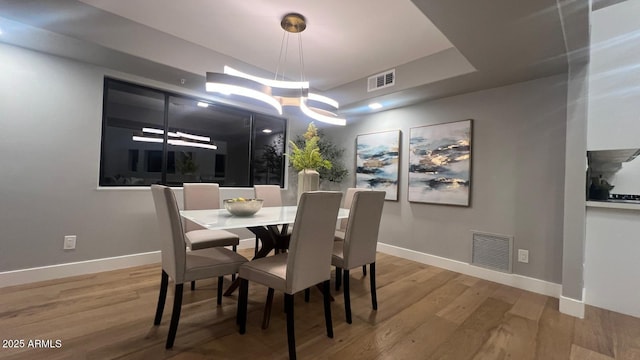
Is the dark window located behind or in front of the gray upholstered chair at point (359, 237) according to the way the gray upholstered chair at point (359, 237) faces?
in front

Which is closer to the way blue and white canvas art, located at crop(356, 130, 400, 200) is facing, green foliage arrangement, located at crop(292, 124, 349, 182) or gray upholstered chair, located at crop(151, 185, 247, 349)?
the gray upholstered chair

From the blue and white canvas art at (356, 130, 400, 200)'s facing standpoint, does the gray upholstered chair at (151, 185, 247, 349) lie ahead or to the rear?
ahead

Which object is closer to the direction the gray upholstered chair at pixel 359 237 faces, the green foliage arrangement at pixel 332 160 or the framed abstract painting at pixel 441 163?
the green foliage arrangement

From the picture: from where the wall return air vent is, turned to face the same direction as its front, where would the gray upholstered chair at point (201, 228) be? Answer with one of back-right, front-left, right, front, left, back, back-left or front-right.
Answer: front

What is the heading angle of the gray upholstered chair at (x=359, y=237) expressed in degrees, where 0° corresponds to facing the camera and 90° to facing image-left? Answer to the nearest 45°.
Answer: approximately 135°

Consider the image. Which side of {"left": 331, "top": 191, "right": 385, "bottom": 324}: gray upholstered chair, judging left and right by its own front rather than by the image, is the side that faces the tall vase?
front

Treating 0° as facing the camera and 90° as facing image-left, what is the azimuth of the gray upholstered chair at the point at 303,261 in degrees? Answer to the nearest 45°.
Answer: approximately 135°

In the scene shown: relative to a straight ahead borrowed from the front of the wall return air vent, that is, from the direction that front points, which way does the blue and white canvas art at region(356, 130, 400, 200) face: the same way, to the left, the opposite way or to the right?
the same way

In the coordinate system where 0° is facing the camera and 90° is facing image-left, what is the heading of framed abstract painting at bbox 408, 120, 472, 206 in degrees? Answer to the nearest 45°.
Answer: approximately 45°

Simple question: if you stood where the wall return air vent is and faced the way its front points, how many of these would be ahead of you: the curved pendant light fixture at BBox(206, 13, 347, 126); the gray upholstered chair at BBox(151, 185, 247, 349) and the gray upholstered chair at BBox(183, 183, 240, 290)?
3

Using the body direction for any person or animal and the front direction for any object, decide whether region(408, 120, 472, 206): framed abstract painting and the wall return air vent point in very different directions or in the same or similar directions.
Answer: same or similar directions

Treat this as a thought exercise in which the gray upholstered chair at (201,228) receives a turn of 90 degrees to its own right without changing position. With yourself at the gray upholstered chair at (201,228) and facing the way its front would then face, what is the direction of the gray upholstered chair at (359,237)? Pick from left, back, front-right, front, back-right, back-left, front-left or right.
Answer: left

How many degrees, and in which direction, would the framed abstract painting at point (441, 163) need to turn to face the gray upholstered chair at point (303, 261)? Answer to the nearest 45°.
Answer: approximately 45° to its left

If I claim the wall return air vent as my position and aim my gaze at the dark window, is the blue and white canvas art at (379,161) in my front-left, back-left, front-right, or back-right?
front-right

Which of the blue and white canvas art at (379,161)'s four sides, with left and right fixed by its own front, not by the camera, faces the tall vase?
front

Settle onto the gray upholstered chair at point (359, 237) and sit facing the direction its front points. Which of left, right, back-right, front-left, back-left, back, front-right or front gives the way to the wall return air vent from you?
right

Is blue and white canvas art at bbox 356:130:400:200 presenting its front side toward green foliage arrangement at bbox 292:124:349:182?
no

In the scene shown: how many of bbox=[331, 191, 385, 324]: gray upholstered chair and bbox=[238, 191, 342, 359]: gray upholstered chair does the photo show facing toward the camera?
0

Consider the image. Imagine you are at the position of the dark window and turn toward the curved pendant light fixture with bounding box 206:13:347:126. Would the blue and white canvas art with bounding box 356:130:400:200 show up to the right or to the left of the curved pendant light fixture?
left
